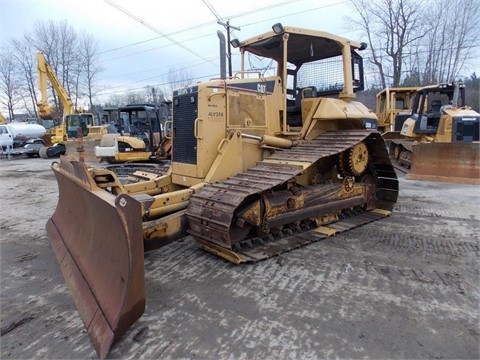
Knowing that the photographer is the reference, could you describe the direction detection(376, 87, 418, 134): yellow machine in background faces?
facing the viewer and to the right of the viewer

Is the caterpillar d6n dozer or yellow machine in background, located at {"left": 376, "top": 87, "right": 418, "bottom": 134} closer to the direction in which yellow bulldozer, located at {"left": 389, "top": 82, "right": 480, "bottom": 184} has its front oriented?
the caterpillar d6n dozer

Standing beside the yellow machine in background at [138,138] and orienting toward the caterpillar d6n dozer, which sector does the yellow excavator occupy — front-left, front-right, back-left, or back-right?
back-right

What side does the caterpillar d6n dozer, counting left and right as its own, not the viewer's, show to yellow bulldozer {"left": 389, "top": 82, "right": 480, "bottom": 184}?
back

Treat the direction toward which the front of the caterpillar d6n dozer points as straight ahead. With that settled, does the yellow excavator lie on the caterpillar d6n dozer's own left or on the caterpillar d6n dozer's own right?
on the caterpillar d6n dozer's own right

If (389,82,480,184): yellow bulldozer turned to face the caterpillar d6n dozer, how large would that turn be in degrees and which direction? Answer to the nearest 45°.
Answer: approximately 45° to its right

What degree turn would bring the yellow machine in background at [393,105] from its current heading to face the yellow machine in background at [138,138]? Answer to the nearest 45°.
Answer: approximately 90° to its right

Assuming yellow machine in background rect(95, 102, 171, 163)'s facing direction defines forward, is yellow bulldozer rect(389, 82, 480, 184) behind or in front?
in front

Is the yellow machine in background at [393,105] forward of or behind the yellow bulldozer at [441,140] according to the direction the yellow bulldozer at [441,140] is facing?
behind

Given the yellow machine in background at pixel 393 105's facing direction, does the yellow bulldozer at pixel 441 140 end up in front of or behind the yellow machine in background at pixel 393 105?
in front
